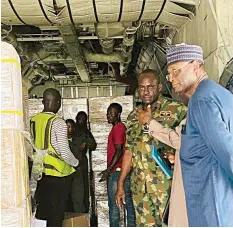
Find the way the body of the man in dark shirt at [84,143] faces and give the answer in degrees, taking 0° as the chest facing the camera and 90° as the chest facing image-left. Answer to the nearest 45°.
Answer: approximately 0°

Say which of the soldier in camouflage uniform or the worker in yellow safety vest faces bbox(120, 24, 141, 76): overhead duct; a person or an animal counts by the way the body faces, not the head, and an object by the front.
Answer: the worker in yellow safety vest

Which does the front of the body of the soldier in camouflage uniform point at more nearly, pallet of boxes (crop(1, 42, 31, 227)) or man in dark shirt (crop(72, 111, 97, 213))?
the pallet of boxes

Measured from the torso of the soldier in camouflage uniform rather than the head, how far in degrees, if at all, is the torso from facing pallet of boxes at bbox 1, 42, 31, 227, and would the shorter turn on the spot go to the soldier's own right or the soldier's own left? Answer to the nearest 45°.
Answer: approximately 45° to the soldier's own right

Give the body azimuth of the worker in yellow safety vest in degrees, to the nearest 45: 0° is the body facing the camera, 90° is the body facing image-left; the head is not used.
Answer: approximately 225°

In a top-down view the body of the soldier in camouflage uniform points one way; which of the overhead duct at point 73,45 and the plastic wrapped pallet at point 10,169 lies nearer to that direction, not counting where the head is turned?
the plastic wrapped pallet
